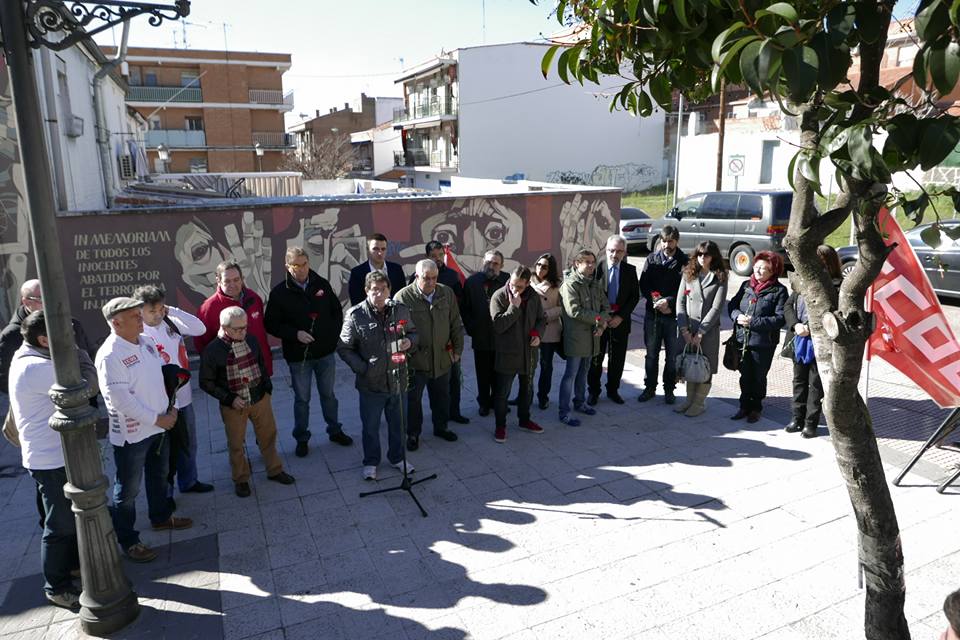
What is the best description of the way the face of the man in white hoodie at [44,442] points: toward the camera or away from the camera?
away from the camera

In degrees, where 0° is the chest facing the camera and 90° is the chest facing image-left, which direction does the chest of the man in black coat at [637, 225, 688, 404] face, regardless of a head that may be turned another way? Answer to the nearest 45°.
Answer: approximately 0°

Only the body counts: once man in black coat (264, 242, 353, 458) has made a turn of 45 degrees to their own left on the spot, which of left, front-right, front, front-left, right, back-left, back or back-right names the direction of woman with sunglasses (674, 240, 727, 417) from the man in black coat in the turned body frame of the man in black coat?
front-left

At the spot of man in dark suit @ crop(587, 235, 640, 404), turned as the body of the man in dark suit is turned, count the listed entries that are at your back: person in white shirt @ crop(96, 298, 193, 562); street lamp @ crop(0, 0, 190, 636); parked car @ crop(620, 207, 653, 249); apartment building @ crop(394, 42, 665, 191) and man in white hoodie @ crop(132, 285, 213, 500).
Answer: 2

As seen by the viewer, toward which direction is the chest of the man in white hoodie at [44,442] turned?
to the viewer's right

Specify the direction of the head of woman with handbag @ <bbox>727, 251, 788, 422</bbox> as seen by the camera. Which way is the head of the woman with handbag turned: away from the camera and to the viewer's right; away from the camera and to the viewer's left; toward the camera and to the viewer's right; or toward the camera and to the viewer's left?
toward the camera and to the viewer's left

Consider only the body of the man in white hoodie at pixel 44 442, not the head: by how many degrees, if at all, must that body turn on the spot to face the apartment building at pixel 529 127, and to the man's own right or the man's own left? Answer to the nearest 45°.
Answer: approximately 45° to the man's own left
